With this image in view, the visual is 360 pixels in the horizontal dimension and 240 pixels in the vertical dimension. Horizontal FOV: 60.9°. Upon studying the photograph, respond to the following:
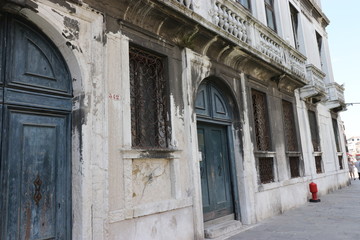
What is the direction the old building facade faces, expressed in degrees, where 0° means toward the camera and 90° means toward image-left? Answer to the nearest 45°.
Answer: approximately 315°

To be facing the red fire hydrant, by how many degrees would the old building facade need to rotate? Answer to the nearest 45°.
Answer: approximately 90° to its left
